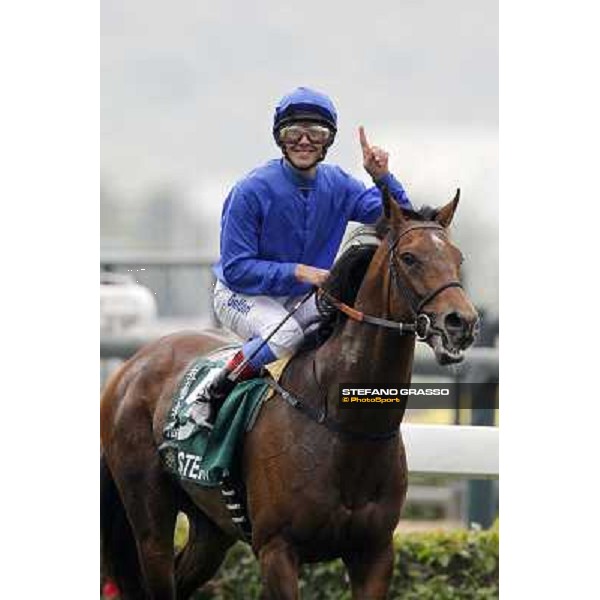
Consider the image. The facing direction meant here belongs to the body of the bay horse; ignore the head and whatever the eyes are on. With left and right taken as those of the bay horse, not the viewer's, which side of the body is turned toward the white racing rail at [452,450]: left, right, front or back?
left

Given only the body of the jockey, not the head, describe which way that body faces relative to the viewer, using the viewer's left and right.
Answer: facing the viewer and to the right of the viewer
